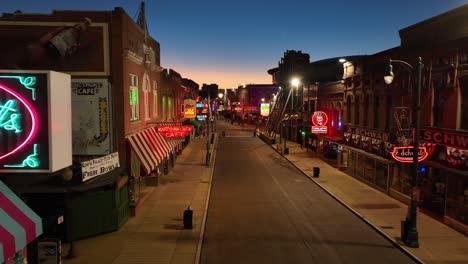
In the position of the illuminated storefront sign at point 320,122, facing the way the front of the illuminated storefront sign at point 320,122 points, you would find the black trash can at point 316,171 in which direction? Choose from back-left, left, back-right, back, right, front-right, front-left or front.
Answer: front

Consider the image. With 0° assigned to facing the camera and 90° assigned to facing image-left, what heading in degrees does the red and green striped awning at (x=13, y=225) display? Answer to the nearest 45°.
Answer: approximately 315°

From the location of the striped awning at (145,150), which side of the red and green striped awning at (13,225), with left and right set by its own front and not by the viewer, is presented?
left

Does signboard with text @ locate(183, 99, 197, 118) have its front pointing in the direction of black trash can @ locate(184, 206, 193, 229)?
yes

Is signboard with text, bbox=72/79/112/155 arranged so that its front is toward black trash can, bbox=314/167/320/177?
no

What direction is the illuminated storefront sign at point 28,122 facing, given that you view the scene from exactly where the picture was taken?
facing the viewer

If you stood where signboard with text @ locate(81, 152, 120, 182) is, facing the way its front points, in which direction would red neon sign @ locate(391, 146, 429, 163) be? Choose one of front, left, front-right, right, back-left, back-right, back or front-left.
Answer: front-left

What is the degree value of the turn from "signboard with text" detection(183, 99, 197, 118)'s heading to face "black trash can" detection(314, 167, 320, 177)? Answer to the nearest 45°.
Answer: approximately 45° to its left

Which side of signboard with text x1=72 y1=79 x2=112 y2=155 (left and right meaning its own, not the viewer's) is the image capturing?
front

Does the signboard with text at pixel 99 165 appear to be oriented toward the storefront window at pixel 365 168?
no

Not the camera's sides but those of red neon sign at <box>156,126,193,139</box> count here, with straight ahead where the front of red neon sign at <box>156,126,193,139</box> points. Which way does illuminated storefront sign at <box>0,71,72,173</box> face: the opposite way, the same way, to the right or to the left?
the same way

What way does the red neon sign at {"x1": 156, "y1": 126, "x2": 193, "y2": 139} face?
toward the camera

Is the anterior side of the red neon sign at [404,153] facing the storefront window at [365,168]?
no

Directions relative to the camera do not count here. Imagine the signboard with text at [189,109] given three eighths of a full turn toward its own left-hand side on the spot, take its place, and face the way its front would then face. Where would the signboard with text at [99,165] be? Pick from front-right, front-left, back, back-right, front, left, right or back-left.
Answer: back-right
